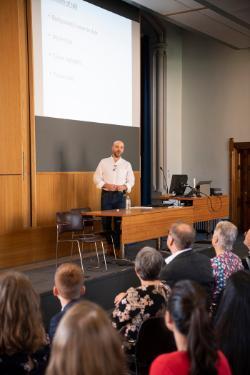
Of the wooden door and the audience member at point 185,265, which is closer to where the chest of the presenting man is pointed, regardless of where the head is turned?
the audience member

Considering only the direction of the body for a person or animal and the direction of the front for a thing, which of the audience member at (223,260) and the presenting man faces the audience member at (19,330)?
the presenting man

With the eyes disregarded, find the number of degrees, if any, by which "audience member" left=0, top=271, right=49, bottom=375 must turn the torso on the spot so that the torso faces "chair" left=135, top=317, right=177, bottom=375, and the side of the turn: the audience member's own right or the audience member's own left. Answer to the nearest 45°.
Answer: approximately 45° to the audience member's own right

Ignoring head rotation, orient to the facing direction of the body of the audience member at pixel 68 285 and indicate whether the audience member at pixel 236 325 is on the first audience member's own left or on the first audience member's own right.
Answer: on the first audience member's own right

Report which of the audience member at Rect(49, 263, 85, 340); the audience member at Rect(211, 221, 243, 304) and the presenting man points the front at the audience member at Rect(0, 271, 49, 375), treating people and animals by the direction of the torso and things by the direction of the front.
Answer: the presenting man

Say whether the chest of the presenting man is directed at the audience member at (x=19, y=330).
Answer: yes

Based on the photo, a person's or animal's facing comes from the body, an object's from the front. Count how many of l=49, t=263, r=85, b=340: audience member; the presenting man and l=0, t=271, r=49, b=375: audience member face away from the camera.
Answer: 2

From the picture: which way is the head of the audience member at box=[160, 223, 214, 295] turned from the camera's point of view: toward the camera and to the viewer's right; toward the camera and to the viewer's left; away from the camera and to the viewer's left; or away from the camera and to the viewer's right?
away from the camera and to the viewer's left

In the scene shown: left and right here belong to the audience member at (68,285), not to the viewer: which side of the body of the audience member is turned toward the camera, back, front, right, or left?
back

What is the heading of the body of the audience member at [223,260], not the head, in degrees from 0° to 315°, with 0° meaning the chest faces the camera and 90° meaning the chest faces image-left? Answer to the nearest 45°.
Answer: approximately 135°

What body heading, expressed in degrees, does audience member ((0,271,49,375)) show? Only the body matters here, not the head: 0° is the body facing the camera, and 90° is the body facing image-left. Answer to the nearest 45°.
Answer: approximately 180°

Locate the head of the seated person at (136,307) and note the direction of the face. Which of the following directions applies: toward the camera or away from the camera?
away from the camera
